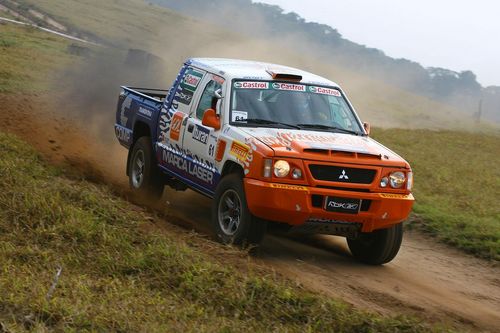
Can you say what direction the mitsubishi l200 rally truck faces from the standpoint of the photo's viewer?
facing the viewer and to the right of the viewer
